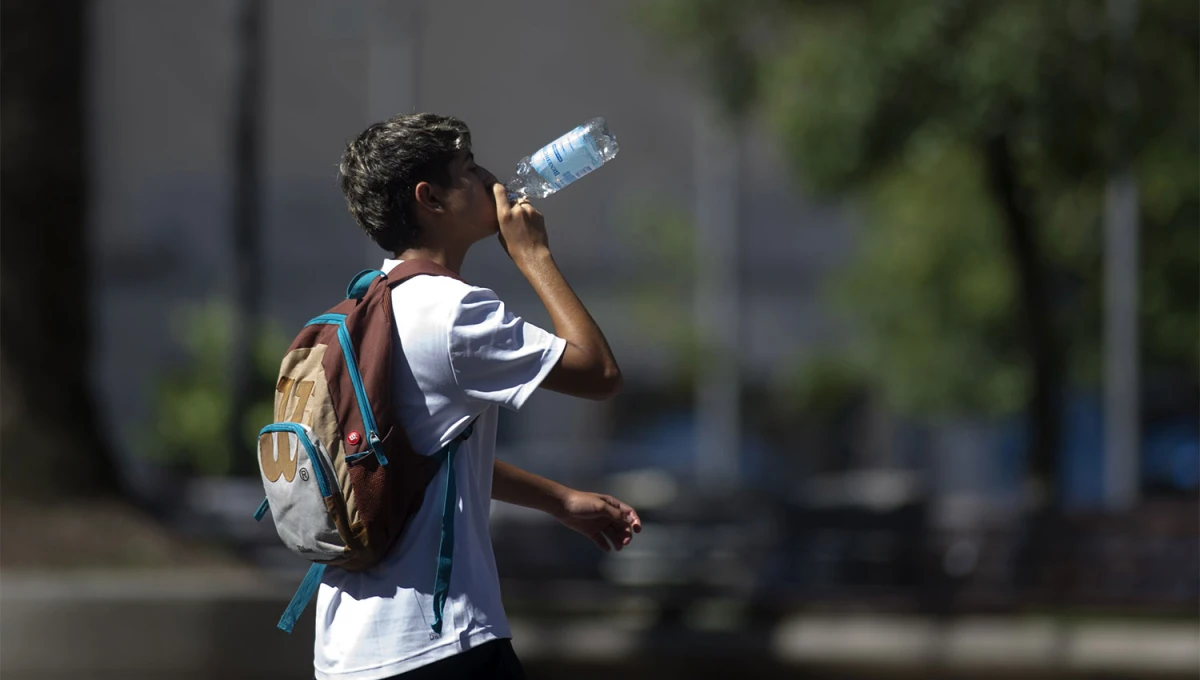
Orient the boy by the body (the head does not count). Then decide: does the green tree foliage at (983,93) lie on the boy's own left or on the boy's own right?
on the boy's own left

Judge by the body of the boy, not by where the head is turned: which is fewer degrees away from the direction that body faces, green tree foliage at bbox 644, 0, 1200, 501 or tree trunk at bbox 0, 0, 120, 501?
the green tree foliage

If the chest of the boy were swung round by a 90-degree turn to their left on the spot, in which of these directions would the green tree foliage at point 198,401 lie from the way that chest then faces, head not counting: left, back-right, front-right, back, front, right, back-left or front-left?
front

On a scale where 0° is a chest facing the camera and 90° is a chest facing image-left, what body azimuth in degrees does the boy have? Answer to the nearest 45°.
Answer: approximately 270°
